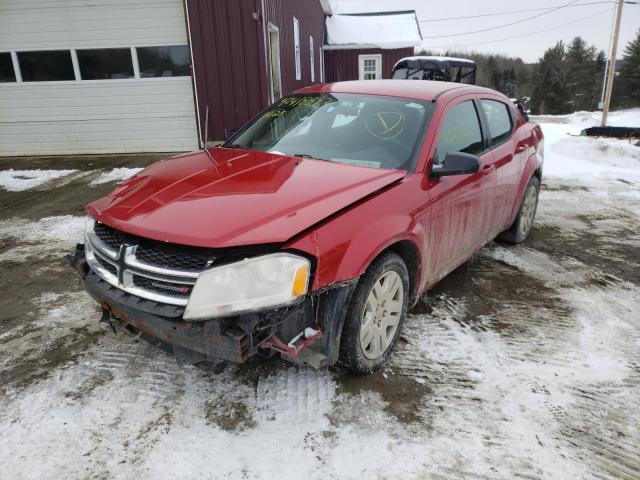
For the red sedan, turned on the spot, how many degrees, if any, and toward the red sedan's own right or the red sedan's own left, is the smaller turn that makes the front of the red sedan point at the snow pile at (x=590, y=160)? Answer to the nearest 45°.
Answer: approximately 180°

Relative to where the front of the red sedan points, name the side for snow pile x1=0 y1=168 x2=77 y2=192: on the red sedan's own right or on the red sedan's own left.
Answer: on the red sedan's own right

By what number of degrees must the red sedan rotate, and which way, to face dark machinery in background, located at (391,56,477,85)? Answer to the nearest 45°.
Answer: approximately 135° to its right

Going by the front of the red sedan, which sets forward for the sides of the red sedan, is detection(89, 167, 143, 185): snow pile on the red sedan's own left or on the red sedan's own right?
on the red sedan's own right

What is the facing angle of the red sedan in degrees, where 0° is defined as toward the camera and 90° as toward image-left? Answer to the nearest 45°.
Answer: approximately 45°

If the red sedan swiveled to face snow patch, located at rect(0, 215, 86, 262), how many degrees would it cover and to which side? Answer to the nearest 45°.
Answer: approximately 90° to its right
